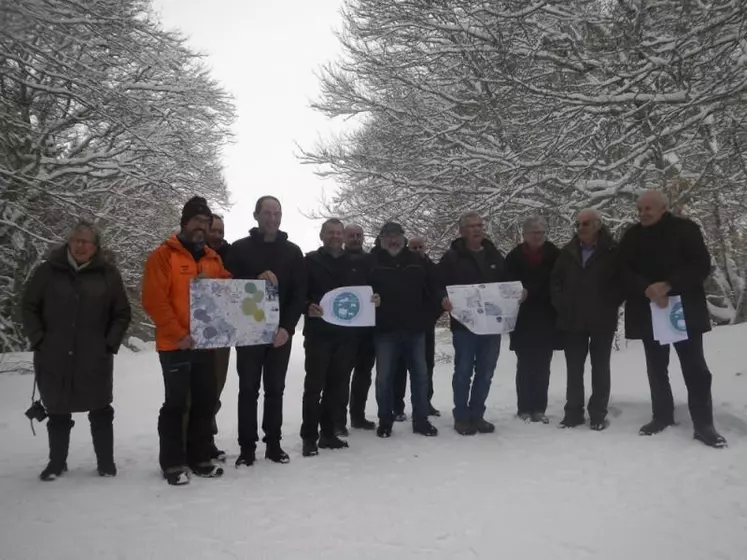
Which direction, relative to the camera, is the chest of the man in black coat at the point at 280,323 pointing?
toward the camera

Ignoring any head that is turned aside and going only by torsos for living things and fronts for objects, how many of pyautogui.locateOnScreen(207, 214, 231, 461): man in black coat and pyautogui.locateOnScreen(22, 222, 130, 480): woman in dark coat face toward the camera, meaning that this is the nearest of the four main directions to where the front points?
2

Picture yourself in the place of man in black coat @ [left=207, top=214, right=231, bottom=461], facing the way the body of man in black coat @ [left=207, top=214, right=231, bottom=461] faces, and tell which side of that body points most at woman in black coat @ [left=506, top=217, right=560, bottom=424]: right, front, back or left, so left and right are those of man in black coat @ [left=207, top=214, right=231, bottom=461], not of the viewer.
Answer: left

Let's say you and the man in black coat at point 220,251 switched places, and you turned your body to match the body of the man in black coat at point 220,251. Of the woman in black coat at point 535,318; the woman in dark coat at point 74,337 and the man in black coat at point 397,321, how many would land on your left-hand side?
2

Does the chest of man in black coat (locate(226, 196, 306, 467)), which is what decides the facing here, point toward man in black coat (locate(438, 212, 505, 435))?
no

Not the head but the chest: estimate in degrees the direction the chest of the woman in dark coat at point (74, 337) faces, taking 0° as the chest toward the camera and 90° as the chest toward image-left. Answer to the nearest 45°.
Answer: approximately 0°

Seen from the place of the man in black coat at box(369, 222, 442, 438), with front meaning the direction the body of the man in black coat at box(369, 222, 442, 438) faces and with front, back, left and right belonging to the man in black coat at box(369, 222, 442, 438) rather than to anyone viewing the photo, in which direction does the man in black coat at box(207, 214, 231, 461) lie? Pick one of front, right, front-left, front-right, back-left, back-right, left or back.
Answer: right

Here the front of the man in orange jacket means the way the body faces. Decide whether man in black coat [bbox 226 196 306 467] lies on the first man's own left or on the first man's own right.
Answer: on the first man's own left

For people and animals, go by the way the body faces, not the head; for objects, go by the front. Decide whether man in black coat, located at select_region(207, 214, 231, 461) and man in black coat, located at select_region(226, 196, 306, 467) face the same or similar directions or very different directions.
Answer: same or similar directions

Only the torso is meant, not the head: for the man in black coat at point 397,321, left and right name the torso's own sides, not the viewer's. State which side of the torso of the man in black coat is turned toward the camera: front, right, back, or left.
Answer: front

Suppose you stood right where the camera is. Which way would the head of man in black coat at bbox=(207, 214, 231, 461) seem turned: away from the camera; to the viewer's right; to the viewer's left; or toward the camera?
toward the camera

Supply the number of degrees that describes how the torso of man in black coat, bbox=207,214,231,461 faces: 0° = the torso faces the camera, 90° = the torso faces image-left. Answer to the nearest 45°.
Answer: approximately 0°

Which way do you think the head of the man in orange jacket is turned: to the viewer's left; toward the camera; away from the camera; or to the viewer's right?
toward the camera

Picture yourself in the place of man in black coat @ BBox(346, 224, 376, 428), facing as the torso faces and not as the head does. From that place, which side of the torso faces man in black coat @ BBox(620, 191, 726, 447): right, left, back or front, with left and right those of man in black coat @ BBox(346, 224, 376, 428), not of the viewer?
left

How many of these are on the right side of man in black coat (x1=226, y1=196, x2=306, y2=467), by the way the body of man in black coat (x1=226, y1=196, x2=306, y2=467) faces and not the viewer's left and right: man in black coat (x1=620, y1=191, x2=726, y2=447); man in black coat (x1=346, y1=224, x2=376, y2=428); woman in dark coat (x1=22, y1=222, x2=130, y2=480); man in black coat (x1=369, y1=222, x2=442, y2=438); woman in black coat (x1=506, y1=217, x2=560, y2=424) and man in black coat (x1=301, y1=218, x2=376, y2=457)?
1

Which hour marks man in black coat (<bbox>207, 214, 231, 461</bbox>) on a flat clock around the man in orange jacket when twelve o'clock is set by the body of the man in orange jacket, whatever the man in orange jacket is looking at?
The man in black coat is roughly at 8 o'clock from the man in orange jacket.

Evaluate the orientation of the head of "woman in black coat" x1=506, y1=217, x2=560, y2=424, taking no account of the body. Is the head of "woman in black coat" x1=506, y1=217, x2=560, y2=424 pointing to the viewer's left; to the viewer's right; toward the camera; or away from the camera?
toward the camera
